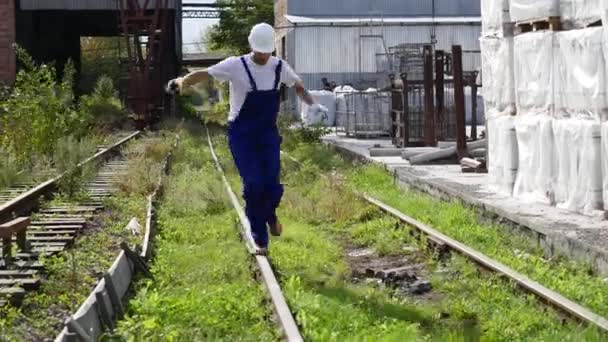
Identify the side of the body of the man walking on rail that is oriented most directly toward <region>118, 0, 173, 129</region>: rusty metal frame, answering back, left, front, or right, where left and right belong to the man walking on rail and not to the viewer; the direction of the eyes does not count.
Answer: back

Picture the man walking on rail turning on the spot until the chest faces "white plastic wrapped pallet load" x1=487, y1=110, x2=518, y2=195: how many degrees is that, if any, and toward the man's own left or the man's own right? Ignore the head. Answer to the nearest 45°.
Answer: approximately 135° to the man's own left

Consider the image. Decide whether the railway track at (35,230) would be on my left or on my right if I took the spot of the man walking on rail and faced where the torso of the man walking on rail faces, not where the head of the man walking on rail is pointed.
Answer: on my right

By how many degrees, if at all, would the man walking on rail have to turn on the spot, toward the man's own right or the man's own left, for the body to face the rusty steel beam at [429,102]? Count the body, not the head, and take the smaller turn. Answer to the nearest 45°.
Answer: approximately 180°

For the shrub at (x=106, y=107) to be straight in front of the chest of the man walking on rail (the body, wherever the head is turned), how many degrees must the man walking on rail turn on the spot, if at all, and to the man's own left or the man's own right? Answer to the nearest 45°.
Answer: approximately 180°

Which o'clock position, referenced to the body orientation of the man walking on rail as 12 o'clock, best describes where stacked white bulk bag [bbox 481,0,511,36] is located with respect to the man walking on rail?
The stacked white bulk bag is roughly at 7 o'clock from the man walking on rail.

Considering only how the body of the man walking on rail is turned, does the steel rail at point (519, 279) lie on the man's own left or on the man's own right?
on the man's own left

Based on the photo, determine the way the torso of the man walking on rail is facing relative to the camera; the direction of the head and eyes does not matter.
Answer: toward the camera

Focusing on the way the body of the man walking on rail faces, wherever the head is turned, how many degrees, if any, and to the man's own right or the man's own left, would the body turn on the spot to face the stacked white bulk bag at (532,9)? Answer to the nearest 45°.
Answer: approximately 135° to the man's own left

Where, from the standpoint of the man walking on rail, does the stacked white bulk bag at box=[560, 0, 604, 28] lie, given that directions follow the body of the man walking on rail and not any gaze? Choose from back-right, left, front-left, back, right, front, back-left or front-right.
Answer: back-left

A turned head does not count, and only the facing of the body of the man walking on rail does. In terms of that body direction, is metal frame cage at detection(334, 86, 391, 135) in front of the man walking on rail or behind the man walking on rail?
behind

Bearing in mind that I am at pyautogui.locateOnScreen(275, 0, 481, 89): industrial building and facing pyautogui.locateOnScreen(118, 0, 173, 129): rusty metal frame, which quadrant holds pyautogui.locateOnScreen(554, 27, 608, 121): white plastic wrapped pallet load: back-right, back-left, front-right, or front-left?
front-left
